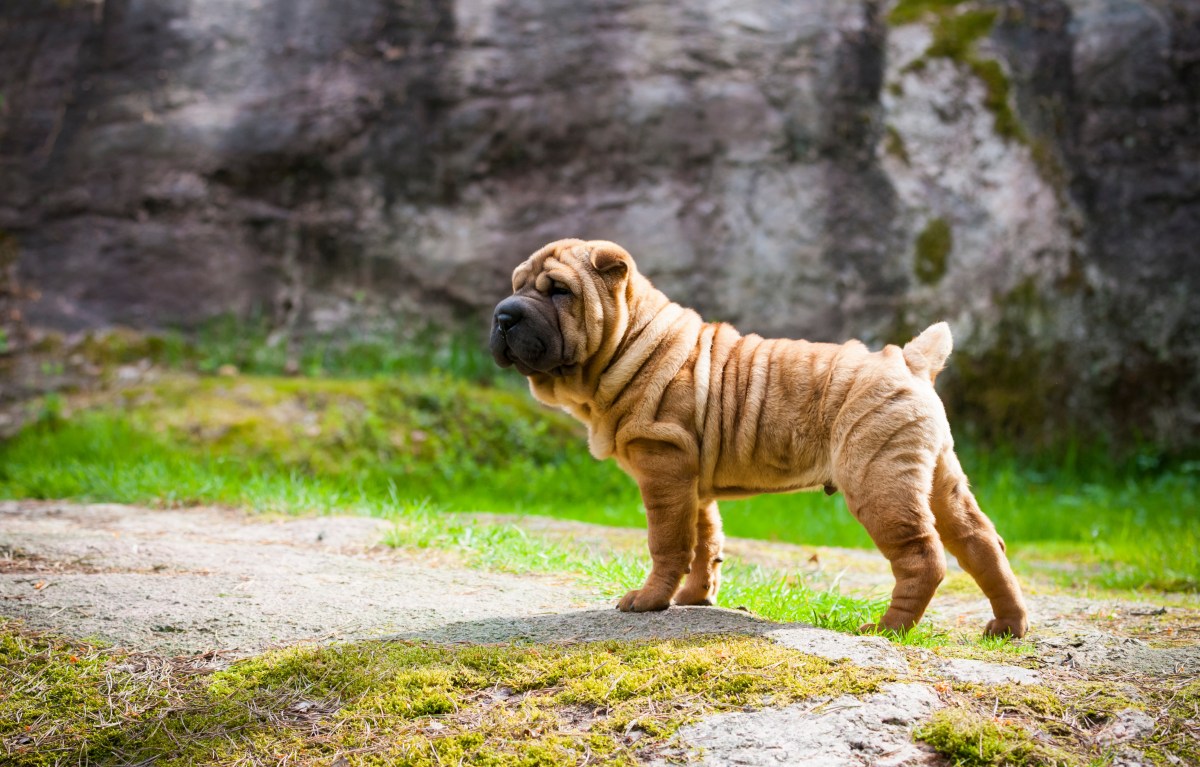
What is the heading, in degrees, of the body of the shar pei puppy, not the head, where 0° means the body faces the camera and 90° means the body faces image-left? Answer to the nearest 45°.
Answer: approximately 90°
